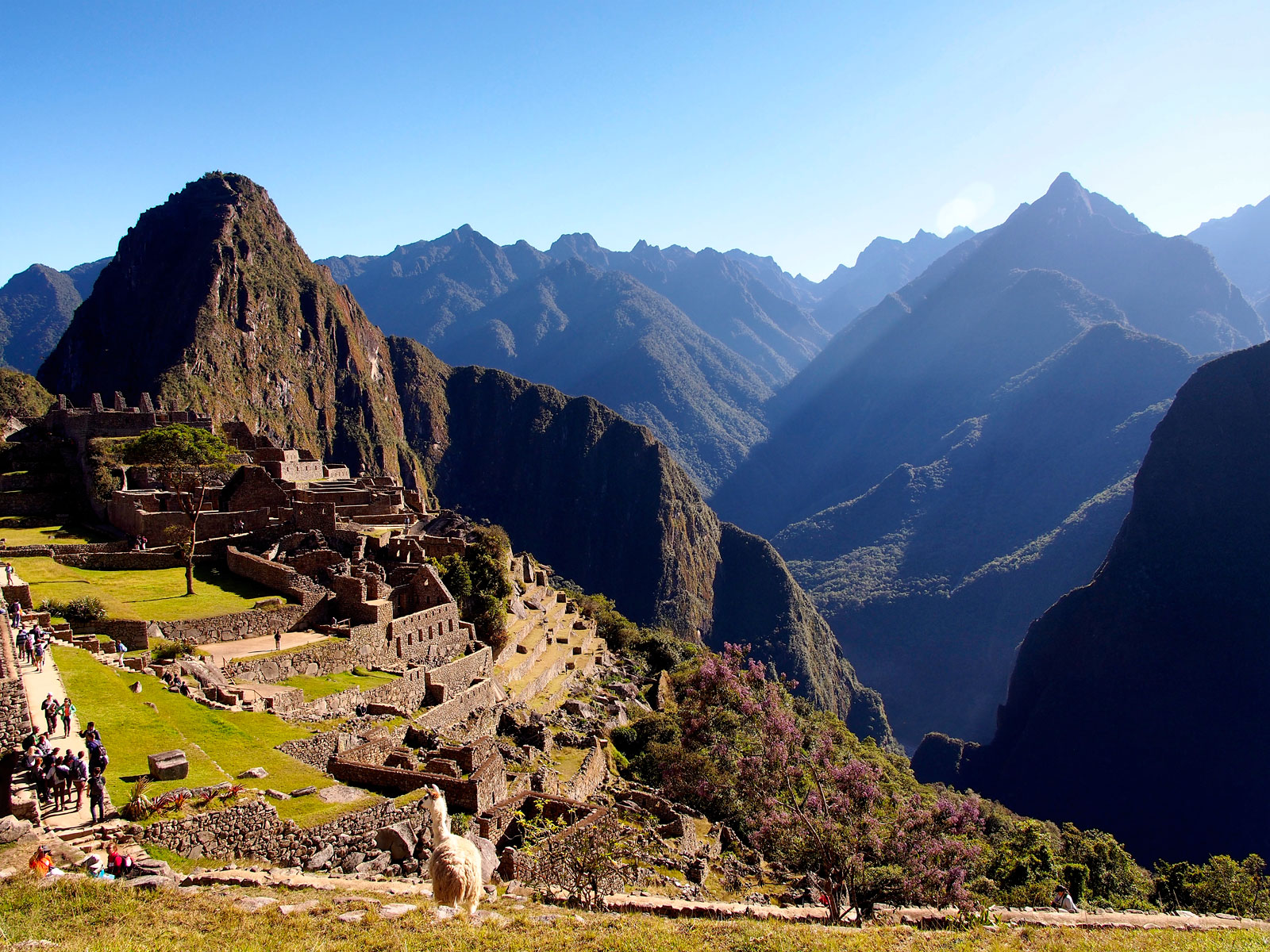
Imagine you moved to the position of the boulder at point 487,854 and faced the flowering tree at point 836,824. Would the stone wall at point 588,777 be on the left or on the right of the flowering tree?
left

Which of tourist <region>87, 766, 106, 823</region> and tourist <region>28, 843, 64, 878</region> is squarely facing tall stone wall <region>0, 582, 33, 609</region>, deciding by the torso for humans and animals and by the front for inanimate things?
tourist <region>87, 766, 106, 823</region>

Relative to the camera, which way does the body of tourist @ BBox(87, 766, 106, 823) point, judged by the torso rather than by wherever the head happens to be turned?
away from the camera

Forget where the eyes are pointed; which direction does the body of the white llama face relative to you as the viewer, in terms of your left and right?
facing away from the viewer and to the left of the viewer

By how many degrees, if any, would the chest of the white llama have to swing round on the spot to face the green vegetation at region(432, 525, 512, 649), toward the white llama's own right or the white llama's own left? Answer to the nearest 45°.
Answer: approximately 45° to the white llama's own right

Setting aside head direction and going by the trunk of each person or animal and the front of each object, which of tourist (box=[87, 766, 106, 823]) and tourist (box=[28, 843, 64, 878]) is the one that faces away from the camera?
tourist (box=[87, 766, 106, 823])
